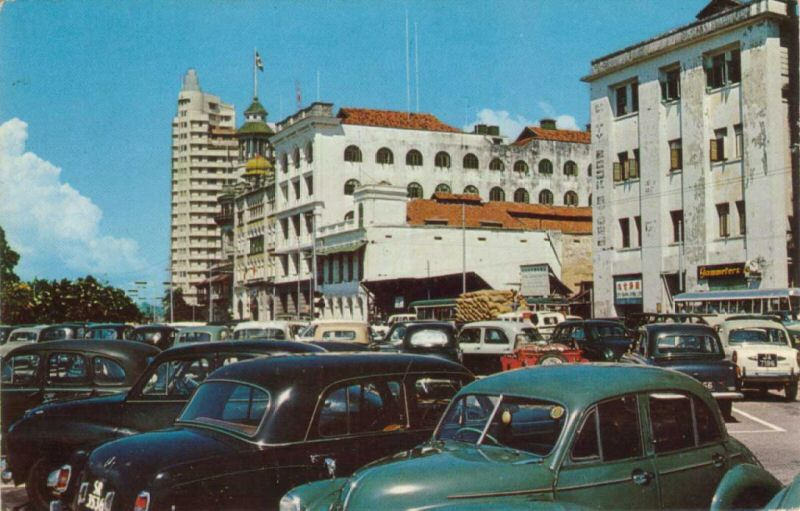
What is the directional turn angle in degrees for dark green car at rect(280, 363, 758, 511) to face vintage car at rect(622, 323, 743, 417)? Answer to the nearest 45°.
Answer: approximately 135° to its right

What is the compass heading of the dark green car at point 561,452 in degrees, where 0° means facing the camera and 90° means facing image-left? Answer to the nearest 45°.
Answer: approximately 45°

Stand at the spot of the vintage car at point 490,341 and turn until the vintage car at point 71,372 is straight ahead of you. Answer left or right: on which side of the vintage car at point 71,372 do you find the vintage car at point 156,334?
right

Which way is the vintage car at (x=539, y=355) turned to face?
away from the camera
